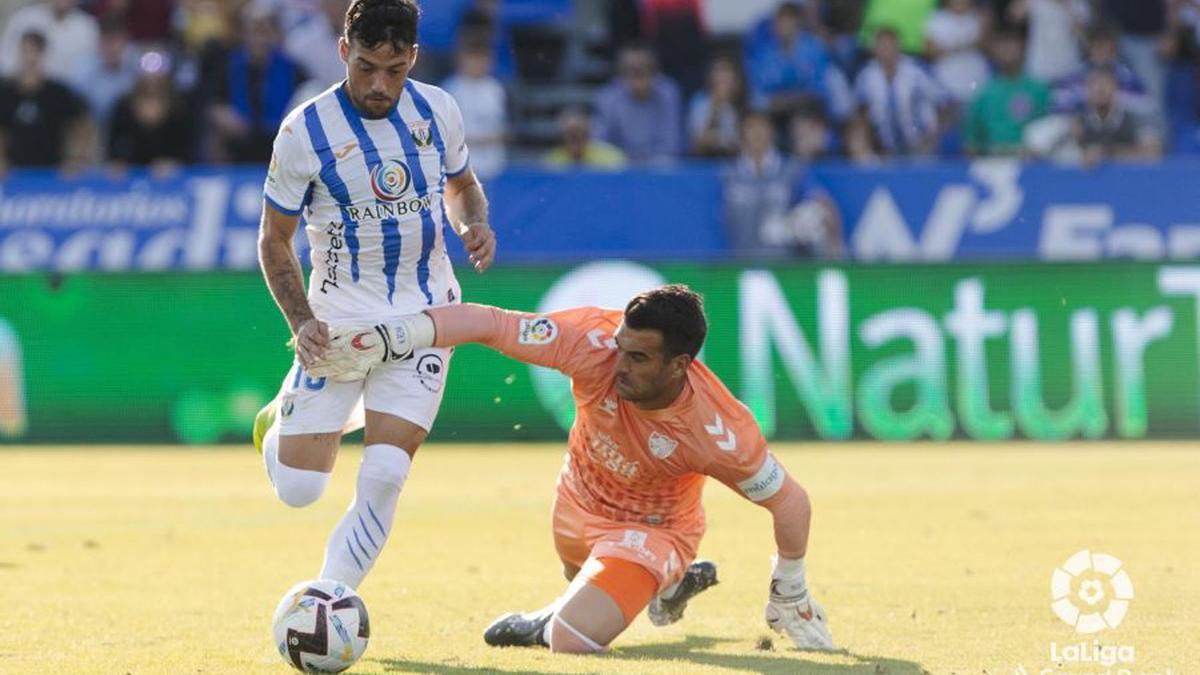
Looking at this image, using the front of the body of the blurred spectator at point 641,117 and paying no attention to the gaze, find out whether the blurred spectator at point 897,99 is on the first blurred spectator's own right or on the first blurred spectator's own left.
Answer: on the first blurred spectator's own left

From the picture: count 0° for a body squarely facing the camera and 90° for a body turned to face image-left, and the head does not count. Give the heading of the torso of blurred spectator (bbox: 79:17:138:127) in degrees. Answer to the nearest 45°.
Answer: approximately 0°

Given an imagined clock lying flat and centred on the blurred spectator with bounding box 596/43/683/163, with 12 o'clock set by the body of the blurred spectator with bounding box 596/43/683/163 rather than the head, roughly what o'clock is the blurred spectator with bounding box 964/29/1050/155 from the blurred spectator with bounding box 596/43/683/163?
the blurred spectator with bounding box 964/29/1050/155 is roughly at 9 o'clock from the blurred spectator with bounding box 596/43/683/163.

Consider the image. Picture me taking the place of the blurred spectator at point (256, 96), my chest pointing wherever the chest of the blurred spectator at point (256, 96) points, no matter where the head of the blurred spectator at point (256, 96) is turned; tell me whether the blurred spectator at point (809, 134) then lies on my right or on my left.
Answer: on my left
